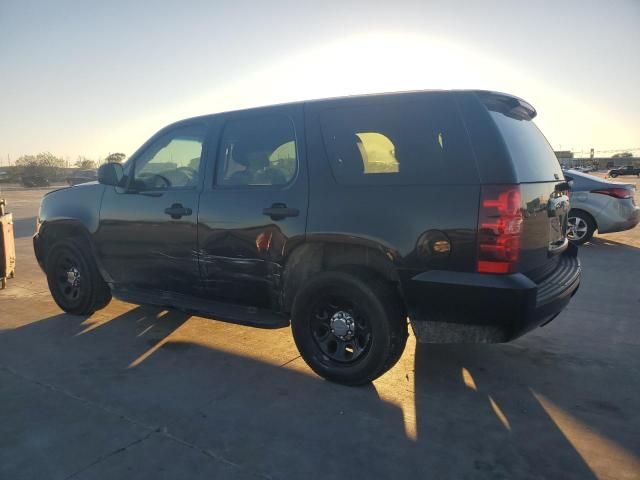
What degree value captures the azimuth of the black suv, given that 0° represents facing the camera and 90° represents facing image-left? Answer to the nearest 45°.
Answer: approximately 135°

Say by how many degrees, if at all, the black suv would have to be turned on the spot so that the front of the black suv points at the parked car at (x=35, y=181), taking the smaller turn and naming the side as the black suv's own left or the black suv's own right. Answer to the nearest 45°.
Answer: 0° — it already faces it

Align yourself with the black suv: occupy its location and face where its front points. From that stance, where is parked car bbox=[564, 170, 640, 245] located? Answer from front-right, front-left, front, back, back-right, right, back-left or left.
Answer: right
